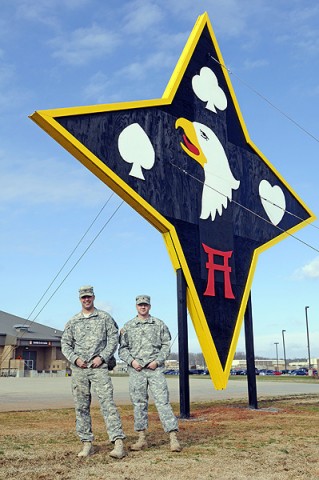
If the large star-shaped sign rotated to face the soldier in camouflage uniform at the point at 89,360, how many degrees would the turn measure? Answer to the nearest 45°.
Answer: approximately 45° to its right

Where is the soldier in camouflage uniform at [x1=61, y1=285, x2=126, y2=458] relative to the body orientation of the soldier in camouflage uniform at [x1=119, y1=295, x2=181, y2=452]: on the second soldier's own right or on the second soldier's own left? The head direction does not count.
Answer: on the second soldier's own right

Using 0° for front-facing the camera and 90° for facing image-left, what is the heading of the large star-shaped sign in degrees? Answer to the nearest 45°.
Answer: approximately 315°

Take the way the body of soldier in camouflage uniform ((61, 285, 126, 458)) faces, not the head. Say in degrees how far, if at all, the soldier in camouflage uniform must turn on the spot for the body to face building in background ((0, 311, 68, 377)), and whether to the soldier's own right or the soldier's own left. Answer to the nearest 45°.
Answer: approximately 180°

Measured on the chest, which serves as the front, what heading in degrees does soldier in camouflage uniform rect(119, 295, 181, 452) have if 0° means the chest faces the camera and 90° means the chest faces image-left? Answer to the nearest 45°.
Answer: approximately 0°

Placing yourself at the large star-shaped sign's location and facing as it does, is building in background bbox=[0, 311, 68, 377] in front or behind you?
behind

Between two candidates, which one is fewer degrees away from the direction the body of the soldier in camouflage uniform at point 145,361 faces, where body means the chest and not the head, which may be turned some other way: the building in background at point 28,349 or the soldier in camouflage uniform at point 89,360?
the soldier in camouflage uniform

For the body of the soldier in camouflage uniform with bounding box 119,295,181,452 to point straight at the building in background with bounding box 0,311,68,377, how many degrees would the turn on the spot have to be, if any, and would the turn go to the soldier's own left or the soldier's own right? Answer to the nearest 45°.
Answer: approximately 180°

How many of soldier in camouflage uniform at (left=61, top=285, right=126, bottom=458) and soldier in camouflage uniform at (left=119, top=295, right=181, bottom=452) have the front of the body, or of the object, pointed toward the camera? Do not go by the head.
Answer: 2
